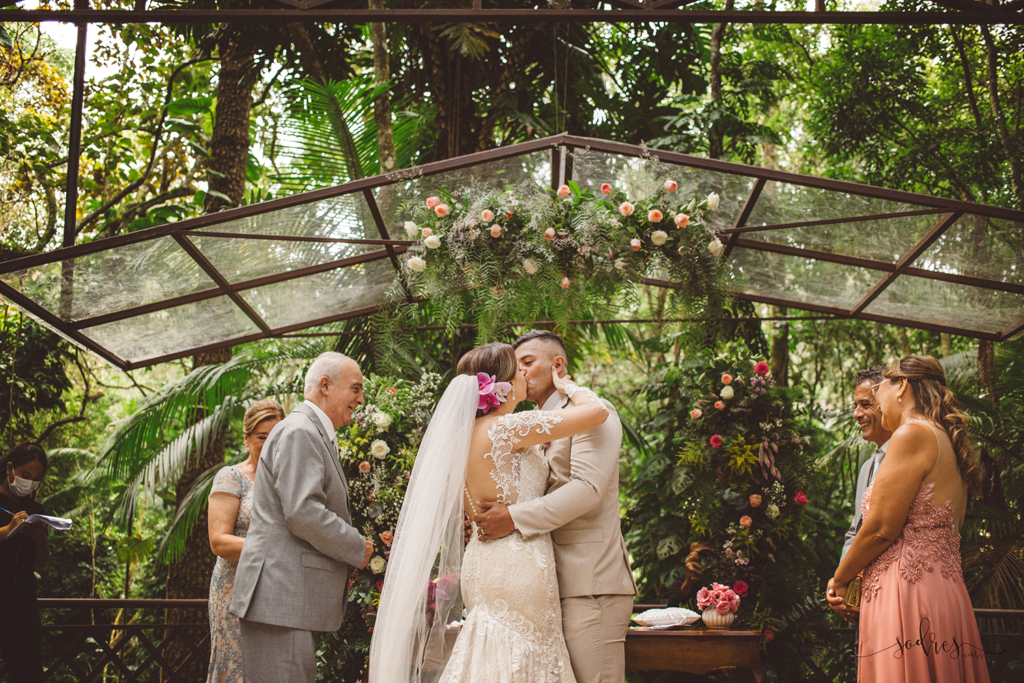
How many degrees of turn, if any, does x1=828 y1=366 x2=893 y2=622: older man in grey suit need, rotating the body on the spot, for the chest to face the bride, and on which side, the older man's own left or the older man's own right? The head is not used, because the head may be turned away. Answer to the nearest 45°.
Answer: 0° — they already face them

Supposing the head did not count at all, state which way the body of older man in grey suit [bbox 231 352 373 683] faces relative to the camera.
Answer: to the viewer's right

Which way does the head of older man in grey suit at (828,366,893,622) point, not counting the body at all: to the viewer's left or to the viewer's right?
to the viewer's left

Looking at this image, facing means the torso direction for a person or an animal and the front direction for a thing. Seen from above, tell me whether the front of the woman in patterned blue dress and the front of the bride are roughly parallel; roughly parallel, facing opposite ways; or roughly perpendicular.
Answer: roughly perpendicular

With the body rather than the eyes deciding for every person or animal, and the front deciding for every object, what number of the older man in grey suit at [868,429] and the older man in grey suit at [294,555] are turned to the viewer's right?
1

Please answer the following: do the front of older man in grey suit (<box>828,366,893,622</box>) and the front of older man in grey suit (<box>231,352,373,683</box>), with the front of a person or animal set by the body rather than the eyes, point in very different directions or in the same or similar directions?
very different directions

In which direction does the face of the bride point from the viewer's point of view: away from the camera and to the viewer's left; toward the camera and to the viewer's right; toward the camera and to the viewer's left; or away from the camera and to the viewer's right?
away from the camera and to the viewer's right

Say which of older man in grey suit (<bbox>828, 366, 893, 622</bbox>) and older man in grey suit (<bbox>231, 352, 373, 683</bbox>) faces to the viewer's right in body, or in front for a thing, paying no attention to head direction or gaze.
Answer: older man in grey suit (<bbox>231, 352, 373, 683</bbox>)
